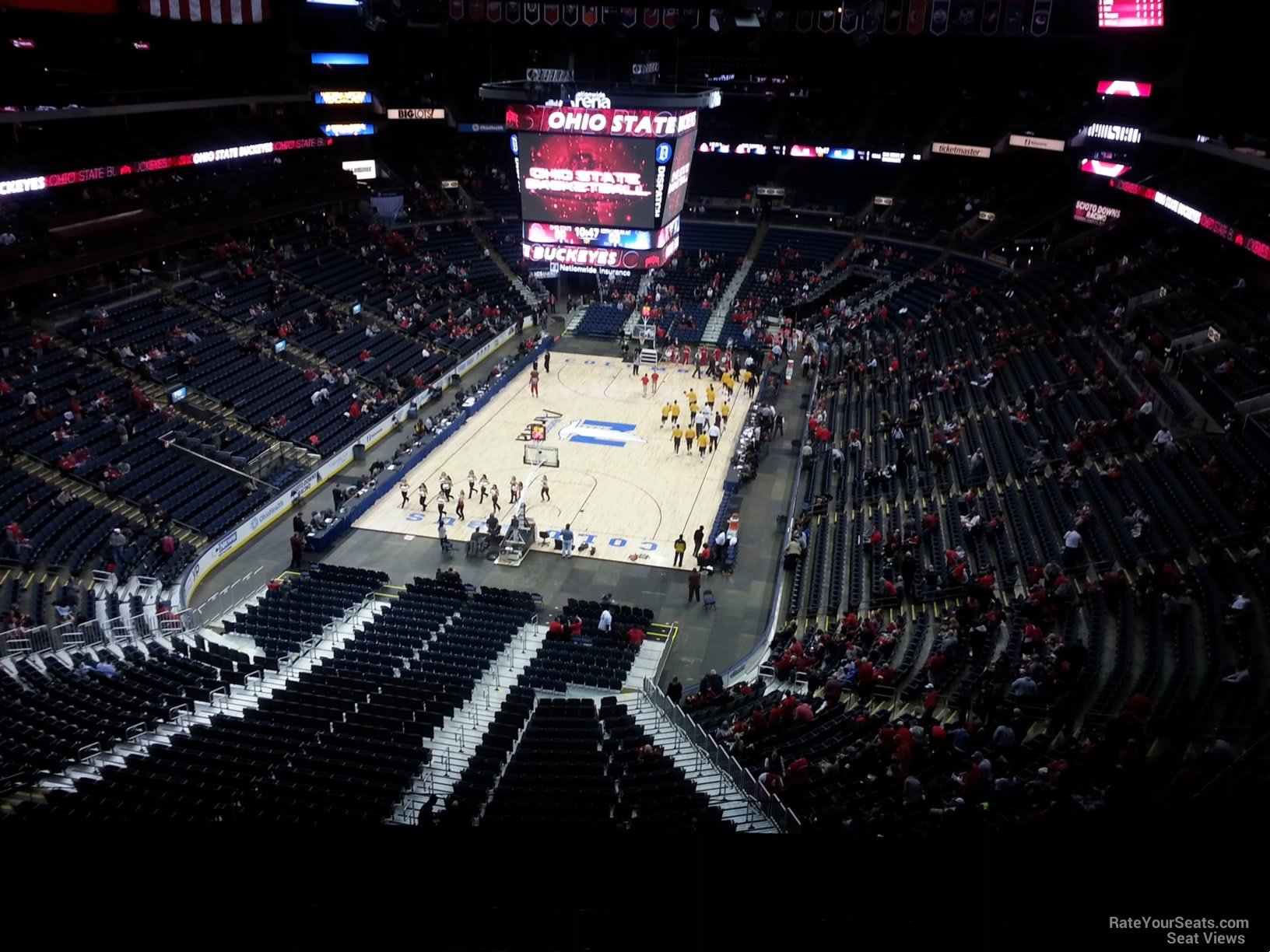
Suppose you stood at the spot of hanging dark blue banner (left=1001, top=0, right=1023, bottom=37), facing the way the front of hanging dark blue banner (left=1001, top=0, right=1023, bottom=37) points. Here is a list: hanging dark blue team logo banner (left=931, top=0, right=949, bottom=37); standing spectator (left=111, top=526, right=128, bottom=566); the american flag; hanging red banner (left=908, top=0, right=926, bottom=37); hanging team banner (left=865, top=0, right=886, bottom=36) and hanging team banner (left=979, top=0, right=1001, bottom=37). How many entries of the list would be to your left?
0

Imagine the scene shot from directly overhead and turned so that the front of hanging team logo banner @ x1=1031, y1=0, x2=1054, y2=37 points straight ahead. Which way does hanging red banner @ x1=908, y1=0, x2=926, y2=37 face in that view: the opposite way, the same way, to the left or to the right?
the same way

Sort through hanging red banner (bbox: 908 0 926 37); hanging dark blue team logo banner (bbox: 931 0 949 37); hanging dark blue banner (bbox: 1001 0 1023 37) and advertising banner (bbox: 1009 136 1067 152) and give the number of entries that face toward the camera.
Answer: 4

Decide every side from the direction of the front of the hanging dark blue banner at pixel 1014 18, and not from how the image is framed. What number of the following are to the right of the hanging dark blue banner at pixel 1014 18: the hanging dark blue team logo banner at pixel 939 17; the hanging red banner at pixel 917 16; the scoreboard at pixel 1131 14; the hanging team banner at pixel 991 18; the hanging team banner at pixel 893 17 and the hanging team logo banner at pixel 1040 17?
4

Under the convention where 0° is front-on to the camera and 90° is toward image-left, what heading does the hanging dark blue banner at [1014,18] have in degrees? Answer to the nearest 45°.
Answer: approximately 0°

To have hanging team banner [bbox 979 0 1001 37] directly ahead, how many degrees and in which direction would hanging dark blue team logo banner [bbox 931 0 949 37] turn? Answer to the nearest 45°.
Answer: approximately 90° to its left

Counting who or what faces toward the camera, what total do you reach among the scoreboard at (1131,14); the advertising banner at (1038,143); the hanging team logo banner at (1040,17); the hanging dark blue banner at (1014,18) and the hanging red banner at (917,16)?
5

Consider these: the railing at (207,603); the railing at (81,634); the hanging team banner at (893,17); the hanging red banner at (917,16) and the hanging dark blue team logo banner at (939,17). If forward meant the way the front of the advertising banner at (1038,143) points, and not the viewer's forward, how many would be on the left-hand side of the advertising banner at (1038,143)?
0

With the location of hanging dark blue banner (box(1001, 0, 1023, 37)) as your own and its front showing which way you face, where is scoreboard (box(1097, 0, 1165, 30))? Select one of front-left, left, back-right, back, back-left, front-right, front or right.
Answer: front-left

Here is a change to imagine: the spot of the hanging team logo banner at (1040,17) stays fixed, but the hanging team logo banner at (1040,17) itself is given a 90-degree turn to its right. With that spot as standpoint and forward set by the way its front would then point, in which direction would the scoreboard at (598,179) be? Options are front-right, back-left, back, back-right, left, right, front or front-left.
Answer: front-left

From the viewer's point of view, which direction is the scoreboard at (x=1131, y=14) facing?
toward the camera

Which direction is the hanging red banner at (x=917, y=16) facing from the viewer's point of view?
toward the camera

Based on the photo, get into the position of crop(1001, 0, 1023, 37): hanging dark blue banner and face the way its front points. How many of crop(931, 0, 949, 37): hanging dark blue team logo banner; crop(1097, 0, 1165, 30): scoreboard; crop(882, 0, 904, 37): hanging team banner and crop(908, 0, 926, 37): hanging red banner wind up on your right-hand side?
3

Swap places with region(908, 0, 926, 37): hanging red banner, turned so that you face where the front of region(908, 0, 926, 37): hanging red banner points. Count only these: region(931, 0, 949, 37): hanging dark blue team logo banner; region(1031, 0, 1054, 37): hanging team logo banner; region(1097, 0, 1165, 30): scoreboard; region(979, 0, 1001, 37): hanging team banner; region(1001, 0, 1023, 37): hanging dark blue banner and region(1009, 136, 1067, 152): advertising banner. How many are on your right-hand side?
0

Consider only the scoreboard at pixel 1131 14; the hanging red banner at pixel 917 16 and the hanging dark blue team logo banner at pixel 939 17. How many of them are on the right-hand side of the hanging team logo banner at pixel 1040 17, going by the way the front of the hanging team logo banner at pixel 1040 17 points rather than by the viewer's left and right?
2

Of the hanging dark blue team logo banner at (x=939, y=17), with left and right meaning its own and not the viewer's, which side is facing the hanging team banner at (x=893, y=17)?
right

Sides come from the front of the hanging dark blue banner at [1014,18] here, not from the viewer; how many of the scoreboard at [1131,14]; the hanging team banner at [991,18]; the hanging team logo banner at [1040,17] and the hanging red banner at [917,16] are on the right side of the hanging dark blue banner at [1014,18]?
2

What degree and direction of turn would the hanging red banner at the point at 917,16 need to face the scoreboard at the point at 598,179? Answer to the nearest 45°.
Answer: approximately 45° to its right

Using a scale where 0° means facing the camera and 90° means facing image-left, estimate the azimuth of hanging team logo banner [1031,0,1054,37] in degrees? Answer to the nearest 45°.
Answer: approximately 0°

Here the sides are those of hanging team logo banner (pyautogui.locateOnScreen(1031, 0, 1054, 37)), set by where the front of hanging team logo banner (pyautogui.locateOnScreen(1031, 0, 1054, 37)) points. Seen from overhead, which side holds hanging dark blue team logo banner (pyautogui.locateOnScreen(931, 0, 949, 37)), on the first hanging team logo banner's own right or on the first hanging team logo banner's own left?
on the first hanging team logo banner's own right
